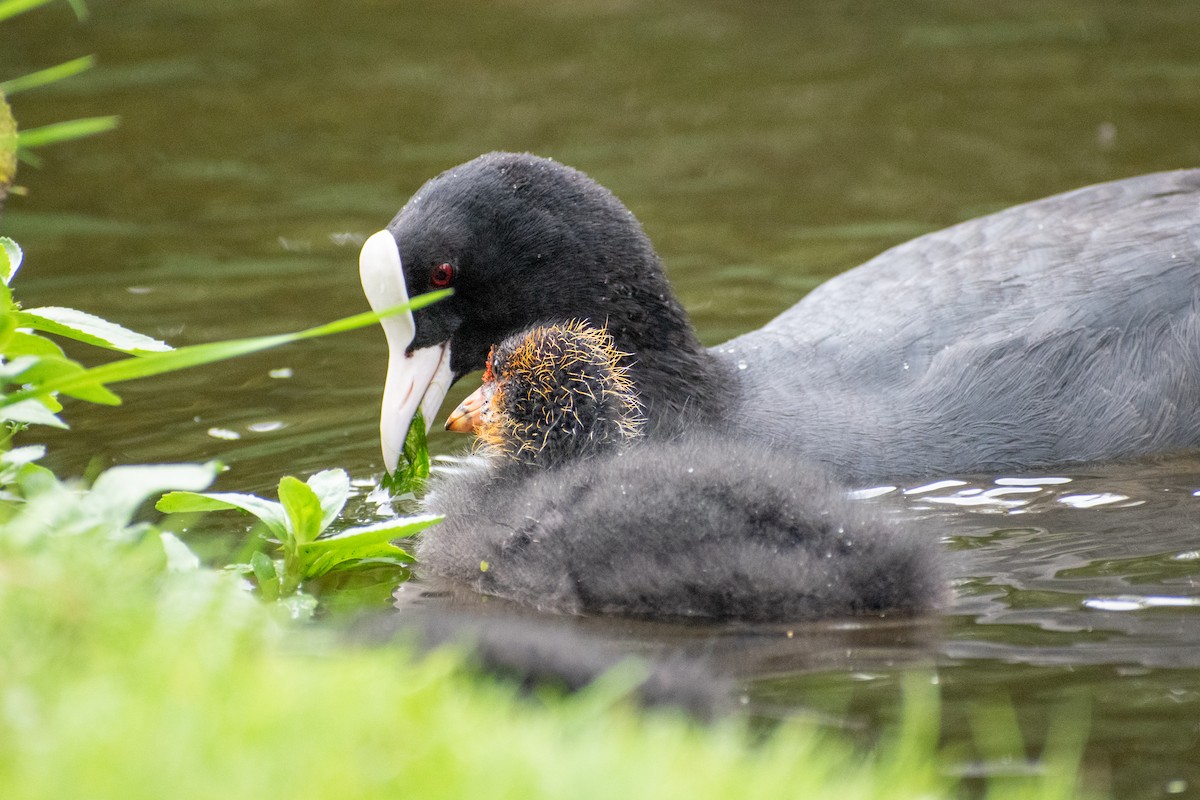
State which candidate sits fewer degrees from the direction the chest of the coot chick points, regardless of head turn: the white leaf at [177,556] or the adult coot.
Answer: the white leaf

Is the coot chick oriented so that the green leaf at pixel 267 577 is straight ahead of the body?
yes

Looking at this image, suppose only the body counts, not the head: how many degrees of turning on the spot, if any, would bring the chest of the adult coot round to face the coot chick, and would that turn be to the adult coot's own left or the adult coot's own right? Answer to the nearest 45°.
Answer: approximately 90° to the adult coot's own left

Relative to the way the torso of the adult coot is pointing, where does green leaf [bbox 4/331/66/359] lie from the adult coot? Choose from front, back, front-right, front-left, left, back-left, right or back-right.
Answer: front-left

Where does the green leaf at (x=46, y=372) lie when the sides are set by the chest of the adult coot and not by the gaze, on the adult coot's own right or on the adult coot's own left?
on the adult coot's own left

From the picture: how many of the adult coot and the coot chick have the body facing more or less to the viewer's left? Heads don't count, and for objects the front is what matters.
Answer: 2

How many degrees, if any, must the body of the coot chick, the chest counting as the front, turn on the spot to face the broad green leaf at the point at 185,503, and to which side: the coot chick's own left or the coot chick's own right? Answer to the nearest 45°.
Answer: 0° — it already faces it

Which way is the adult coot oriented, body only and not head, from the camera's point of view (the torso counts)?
to the viewer's left

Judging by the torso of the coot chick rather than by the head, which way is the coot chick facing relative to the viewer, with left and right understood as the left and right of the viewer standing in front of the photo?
facing to the left of the viewer

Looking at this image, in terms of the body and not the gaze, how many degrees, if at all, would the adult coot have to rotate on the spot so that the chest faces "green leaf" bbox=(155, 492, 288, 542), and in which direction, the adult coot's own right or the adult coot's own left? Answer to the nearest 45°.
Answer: approximately 45° to the adult coot's own left
